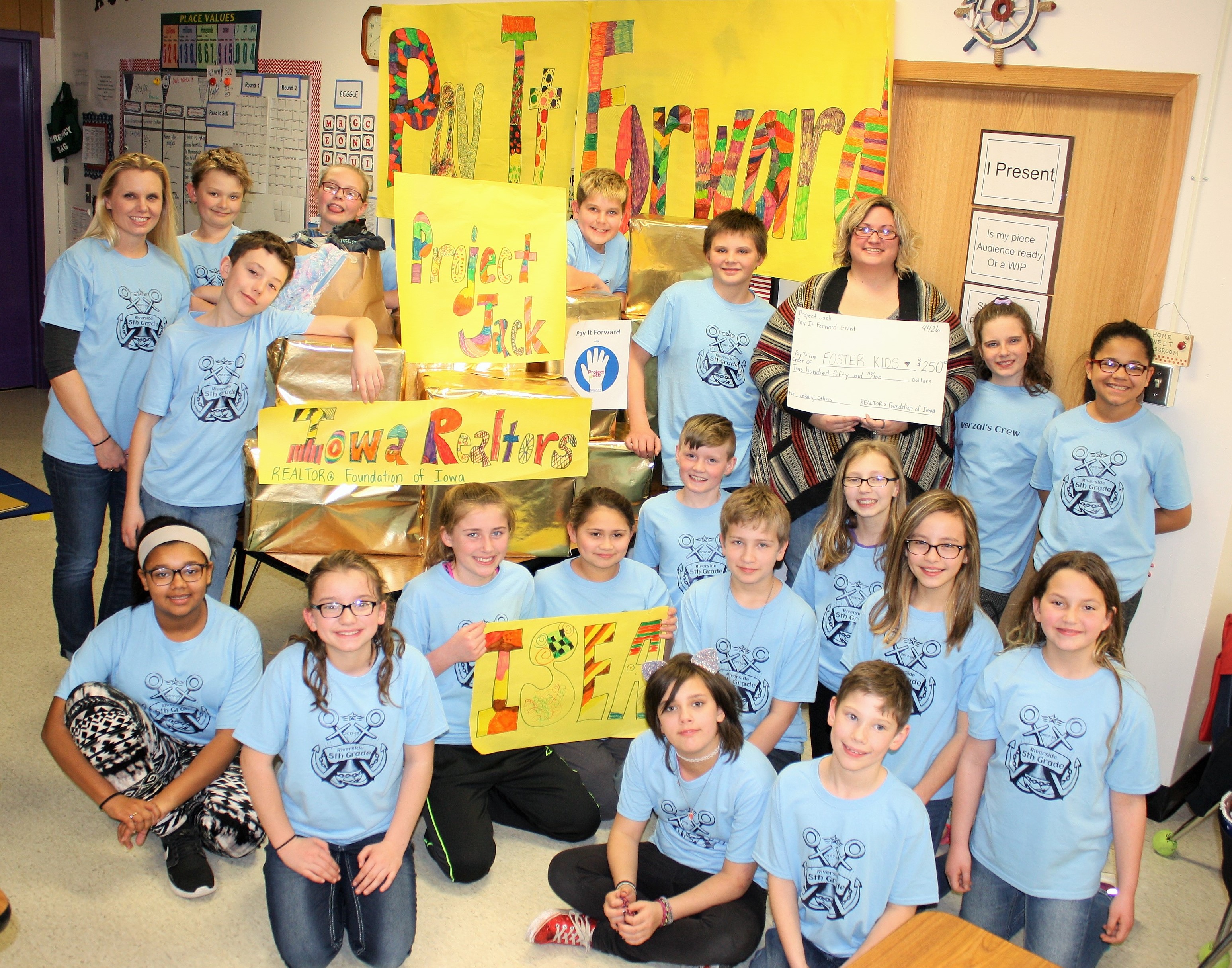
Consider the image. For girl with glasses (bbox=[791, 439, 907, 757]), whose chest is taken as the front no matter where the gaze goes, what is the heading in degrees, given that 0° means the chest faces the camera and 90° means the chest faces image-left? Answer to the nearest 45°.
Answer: approximately 0°

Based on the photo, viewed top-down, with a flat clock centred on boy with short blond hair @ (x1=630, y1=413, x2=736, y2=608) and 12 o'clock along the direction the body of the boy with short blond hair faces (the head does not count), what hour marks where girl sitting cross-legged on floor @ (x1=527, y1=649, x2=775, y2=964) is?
The girl sitting cross-legged on floor is roughly at 12 o'clock from the boy with short blond hair.

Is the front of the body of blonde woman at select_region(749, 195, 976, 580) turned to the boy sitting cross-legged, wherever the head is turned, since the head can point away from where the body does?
yes

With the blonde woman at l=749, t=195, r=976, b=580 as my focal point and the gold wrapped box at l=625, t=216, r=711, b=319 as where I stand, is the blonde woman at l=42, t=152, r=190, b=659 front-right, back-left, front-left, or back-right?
back-right

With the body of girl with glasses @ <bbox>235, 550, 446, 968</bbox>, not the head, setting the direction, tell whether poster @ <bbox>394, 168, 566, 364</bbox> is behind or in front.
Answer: behind

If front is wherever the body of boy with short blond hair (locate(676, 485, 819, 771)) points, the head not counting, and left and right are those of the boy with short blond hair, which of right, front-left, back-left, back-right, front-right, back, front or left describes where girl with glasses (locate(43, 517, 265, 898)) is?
right

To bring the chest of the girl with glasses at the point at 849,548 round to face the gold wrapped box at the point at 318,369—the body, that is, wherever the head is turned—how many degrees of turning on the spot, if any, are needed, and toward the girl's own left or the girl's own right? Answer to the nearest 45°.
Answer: approximately 90° to the girl's own right

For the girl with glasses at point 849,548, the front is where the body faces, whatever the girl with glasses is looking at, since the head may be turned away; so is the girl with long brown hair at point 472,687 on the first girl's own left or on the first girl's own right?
on the first girl's own right
